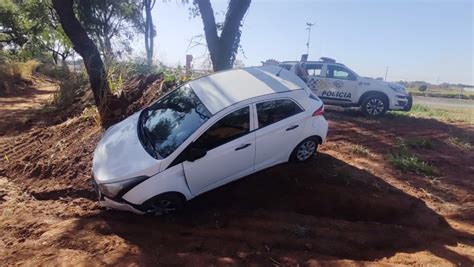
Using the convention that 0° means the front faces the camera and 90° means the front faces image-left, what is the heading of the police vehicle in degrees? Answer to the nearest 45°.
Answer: approximately 270°

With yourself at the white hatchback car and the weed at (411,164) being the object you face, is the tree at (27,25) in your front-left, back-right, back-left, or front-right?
back-left

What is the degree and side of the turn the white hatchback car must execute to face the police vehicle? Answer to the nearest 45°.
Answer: approximately 180°

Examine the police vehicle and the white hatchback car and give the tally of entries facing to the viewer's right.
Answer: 1

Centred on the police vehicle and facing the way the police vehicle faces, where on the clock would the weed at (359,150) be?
The weed is roughly at 3 o'clock from the police vehicle.

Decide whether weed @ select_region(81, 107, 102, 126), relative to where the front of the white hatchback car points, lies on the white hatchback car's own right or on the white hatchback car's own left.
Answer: on the white hatchback car's own right

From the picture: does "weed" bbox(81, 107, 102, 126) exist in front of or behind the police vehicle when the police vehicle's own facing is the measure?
behind

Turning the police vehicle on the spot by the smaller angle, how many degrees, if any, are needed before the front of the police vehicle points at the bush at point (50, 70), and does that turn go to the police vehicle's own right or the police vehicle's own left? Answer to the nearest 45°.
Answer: approximately 135° to the police vehicle's own left

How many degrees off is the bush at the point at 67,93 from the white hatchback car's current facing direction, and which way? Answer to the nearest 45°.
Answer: approximately 90° to its right

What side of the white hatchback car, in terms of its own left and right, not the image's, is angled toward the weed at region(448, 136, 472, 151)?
back

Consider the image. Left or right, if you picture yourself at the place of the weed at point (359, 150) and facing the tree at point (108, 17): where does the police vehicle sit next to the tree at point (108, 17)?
right

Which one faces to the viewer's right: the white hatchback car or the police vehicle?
the police vehicle
